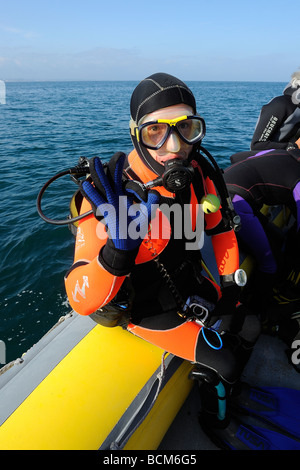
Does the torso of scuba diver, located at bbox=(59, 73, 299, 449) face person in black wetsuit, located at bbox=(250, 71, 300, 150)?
no

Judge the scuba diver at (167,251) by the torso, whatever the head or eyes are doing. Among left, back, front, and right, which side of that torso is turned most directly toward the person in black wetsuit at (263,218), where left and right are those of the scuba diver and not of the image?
left
